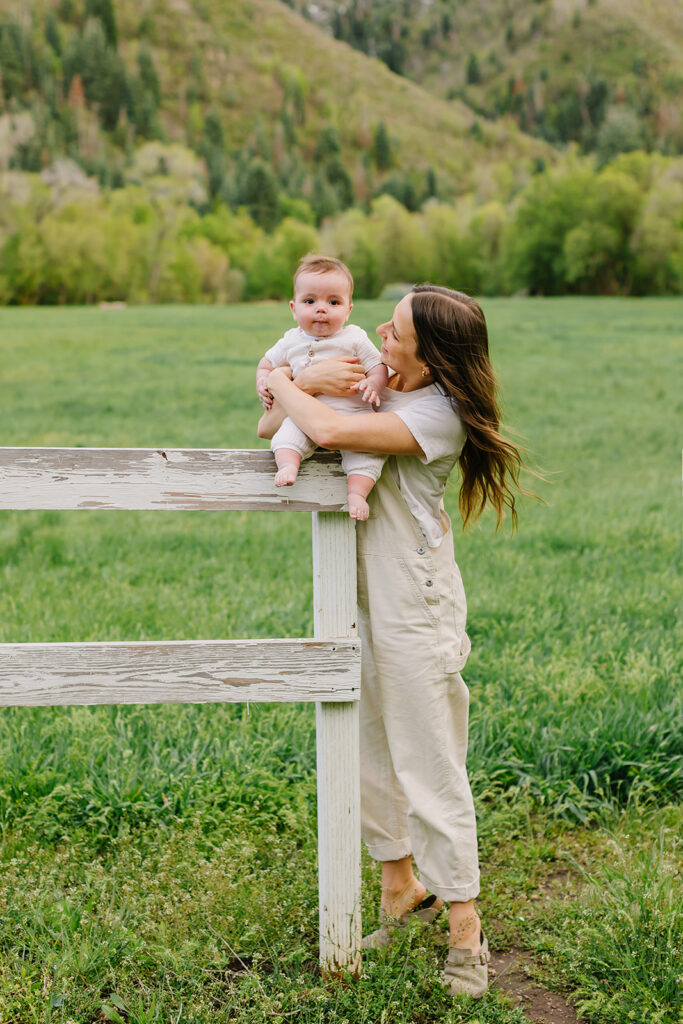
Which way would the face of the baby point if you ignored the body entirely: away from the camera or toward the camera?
toward the camera

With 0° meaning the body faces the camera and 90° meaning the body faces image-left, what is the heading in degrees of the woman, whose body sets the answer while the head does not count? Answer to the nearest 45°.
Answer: approximately 90°

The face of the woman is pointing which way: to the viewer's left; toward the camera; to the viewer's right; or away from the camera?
to the viewer's left

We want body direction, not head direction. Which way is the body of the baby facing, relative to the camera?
toward the camera
